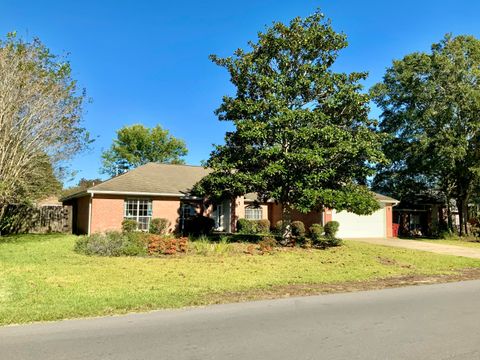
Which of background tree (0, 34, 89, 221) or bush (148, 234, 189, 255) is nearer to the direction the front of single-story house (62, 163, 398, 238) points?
the bush

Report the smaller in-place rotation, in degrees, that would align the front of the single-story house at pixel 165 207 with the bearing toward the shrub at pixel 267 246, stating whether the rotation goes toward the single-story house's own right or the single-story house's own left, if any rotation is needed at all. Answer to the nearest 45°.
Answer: approximately 45° to the single-story house's own left

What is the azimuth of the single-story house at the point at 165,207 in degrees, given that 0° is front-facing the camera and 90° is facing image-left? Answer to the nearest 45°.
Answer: approximately 0°

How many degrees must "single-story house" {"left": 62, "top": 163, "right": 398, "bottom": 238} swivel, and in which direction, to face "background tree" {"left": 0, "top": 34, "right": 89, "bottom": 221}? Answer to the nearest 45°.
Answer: approximately 45° to its right

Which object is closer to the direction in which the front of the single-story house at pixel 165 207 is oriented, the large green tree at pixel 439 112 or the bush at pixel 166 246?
the bush

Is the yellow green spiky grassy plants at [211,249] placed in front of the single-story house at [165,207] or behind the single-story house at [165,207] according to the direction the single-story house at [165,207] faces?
in front

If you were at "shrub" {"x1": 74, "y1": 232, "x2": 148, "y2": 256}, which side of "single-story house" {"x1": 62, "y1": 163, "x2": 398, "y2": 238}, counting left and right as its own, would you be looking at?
front

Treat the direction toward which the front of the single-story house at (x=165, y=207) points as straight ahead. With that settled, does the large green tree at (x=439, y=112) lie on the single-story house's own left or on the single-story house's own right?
on the single-story house's own left
